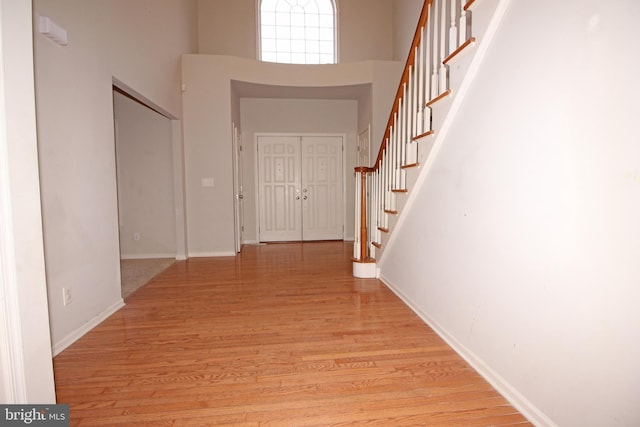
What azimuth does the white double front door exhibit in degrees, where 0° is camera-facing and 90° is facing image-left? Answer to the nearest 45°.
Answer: approximately 0°

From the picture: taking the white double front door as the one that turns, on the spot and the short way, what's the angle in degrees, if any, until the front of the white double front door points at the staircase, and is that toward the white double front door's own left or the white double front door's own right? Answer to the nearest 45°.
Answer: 0° — it already faces it

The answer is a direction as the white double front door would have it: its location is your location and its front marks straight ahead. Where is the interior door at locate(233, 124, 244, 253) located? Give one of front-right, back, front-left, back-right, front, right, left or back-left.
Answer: front-right

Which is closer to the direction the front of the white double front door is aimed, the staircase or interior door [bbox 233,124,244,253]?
the staircase
